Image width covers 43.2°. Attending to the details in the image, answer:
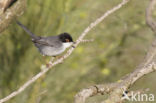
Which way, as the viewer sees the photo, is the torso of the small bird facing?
to the viewer's right
